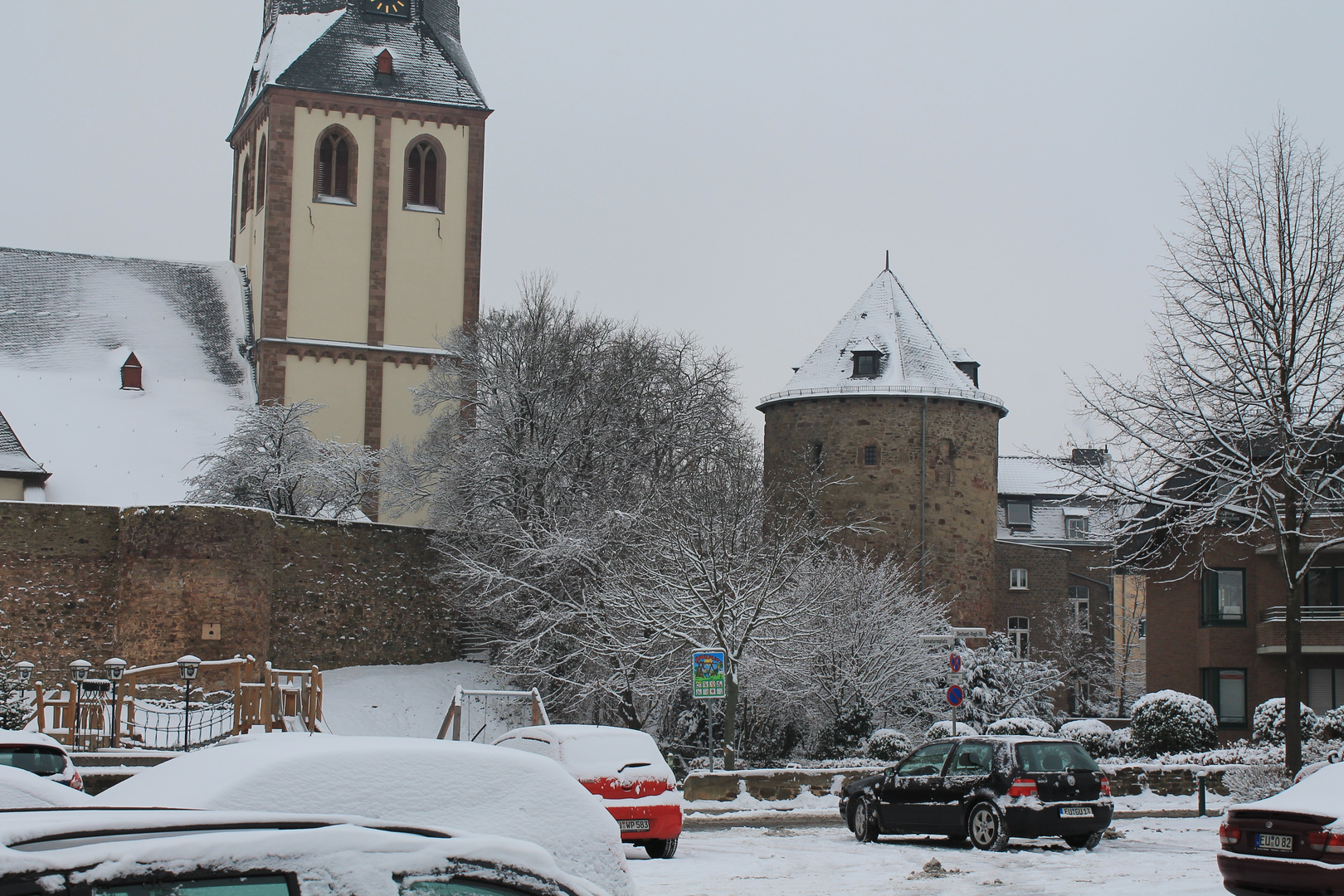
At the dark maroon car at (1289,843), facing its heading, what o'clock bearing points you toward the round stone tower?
The round stone tower is roughly at 10 o'clock from the dark maroon car.

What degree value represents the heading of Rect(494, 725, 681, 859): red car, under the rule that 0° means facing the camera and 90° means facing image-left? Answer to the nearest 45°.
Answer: approximately 135°

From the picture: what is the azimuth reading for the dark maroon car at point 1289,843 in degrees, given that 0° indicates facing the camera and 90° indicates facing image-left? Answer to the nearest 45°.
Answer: approximately 225°

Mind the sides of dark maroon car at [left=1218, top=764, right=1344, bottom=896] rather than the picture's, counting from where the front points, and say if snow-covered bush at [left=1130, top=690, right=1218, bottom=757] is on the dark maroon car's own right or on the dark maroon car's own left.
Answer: on the dark maroon car's own left

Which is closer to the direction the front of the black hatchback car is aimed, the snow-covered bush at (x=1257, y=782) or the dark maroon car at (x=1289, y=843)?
the snow-covered bush

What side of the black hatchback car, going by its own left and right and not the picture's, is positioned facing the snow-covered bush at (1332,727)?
right

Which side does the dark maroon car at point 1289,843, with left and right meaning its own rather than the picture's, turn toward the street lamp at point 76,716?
left

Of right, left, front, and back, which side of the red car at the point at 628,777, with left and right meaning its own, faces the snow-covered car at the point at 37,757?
left

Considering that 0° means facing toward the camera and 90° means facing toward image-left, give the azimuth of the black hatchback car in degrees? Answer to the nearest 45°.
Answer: approximately 135°
